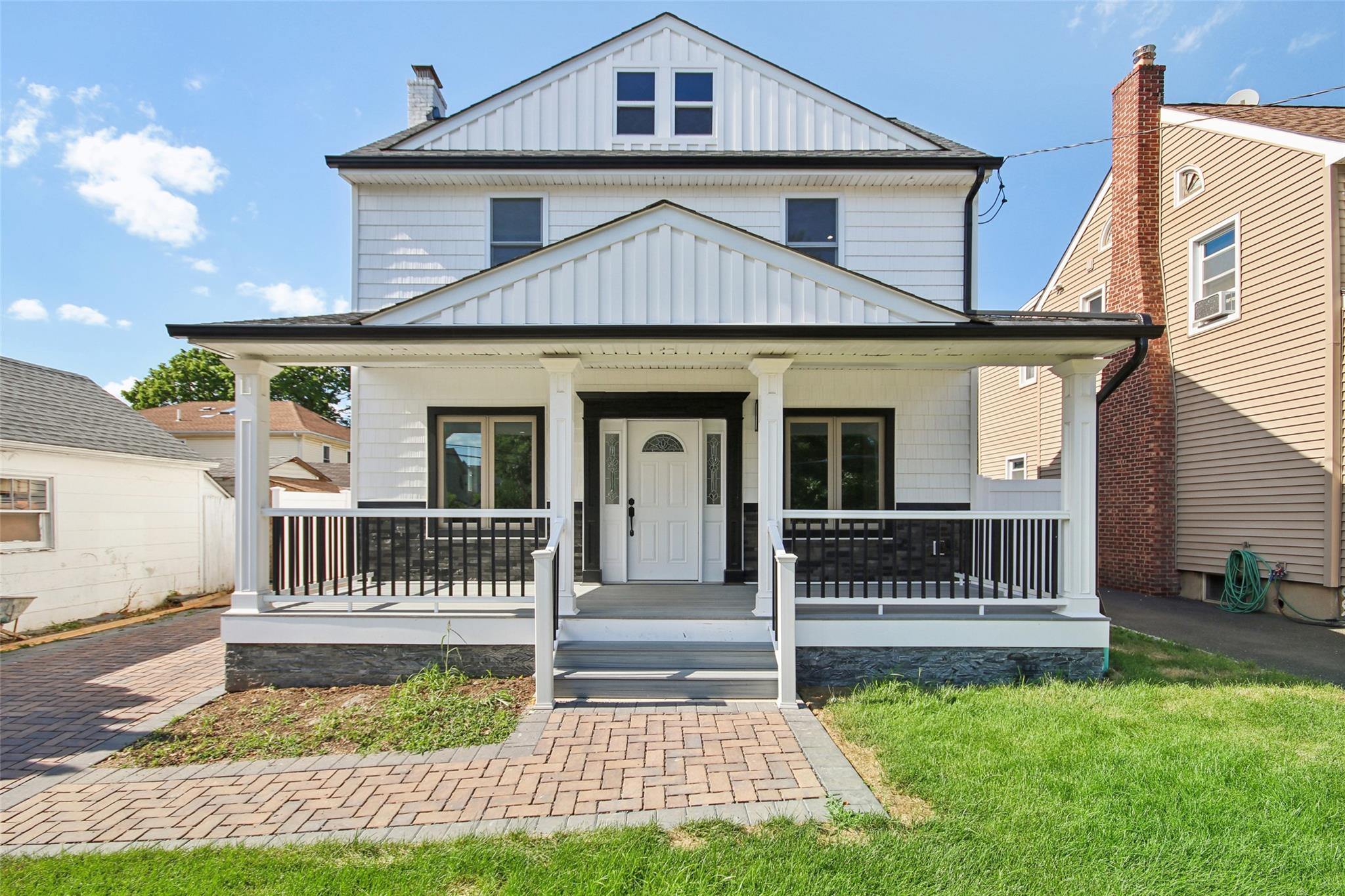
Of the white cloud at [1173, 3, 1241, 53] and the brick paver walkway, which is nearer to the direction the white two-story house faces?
the brick paver walkway

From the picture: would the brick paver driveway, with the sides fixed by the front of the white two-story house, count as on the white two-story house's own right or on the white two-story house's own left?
on the white two-story house's own right

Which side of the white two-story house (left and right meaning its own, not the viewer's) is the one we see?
front

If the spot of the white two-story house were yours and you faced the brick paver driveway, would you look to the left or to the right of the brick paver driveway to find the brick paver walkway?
left

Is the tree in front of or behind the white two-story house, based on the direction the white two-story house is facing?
behind

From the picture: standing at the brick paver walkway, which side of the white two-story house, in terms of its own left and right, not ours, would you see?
front
